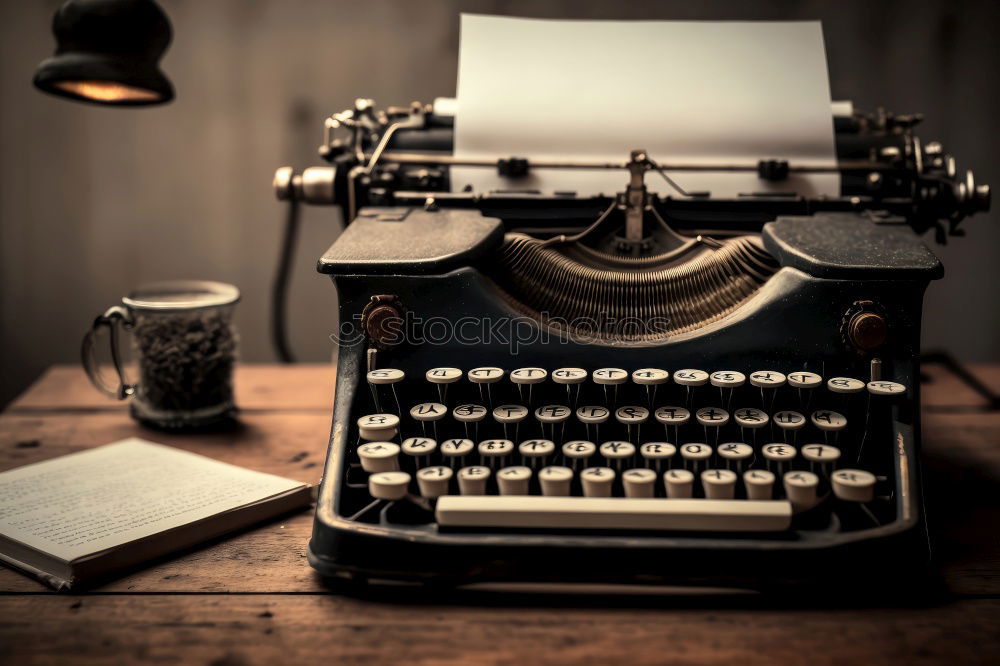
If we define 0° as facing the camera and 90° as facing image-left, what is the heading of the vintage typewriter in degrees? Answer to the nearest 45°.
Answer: approximately 0°

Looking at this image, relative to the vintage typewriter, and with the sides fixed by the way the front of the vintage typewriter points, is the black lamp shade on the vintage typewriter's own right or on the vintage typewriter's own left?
on the vintage typewriter's own right
